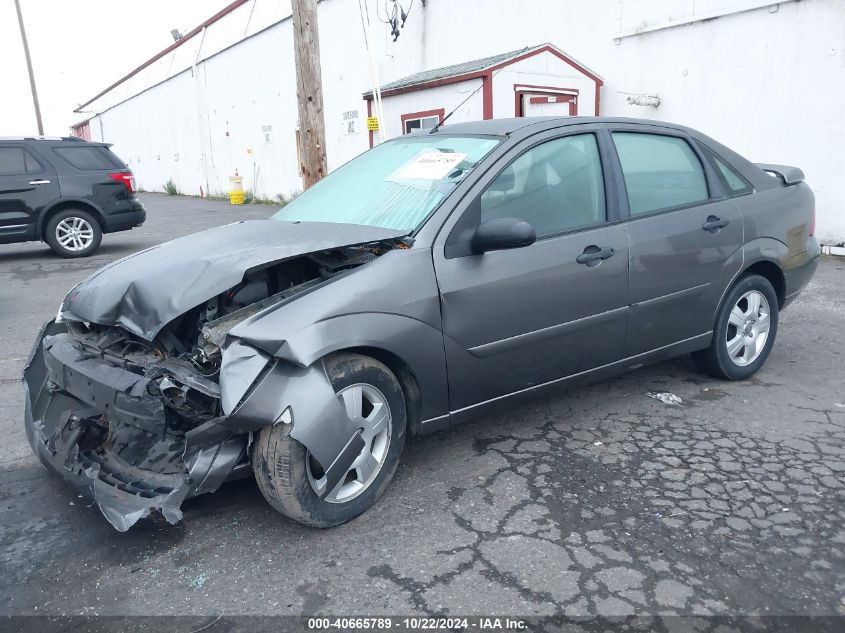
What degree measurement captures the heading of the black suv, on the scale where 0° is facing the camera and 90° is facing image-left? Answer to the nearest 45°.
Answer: approximately 90°

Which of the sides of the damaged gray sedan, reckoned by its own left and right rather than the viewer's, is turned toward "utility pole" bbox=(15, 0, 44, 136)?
right

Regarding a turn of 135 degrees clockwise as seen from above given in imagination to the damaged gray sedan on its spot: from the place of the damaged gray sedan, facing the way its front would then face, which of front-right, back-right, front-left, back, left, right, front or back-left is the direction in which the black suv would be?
front-left

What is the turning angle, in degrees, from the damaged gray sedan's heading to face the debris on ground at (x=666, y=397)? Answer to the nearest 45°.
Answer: approximately 180°

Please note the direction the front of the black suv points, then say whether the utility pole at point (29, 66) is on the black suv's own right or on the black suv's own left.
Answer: on the black suv's own right

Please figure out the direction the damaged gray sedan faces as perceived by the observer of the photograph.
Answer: facing the viewer and to the left of the viewer

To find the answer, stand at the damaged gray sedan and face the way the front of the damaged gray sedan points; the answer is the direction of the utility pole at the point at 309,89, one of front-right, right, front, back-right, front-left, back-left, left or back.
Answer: back-right
